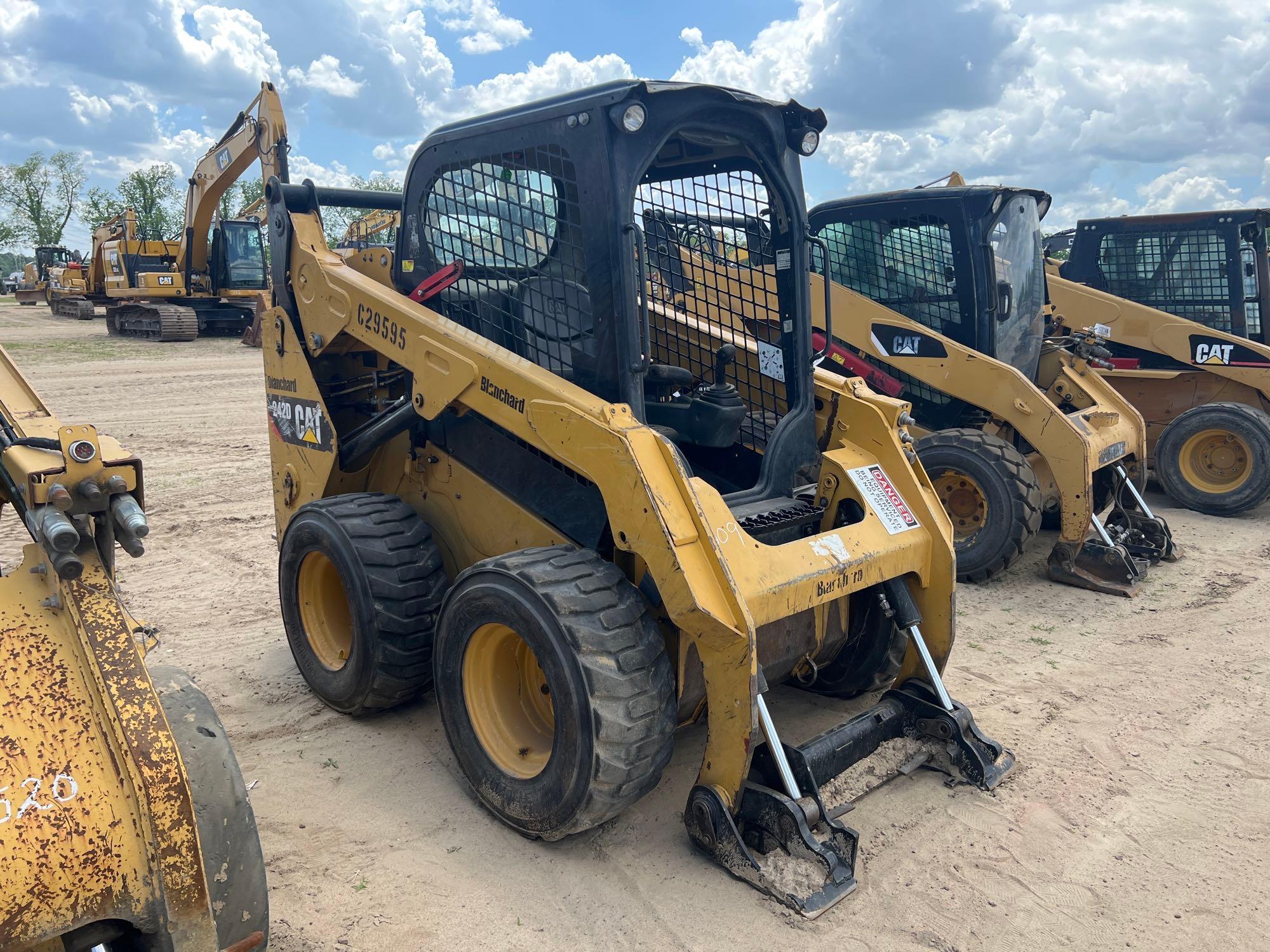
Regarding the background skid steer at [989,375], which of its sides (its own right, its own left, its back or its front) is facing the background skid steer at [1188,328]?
left

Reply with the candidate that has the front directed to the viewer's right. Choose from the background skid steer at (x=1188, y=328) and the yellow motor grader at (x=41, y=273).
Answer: the background skid steer

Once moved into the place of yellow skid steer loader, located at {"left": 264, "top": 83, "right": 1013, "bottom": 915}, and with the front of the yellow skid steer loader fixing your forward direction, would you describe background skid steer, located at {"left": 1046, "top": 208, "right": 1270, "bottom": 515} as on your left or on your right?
on your left

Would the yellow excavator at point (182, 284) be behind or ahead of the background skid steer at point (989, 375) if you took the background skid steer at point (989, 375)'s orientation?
behind

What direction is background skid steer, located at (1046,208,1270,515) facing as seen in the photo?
to the viewer's right

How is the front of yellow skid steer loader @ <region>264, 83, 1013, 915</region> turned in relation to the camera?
facing the viewer and to the right of the viewer

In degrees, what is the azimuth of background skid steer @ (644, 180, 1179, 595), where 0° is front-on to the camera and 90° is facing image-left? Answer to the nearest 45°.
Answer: approximately 315°

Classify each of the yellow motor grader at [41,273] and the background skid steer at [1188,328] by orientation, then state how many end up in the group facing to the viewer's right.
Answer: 1
